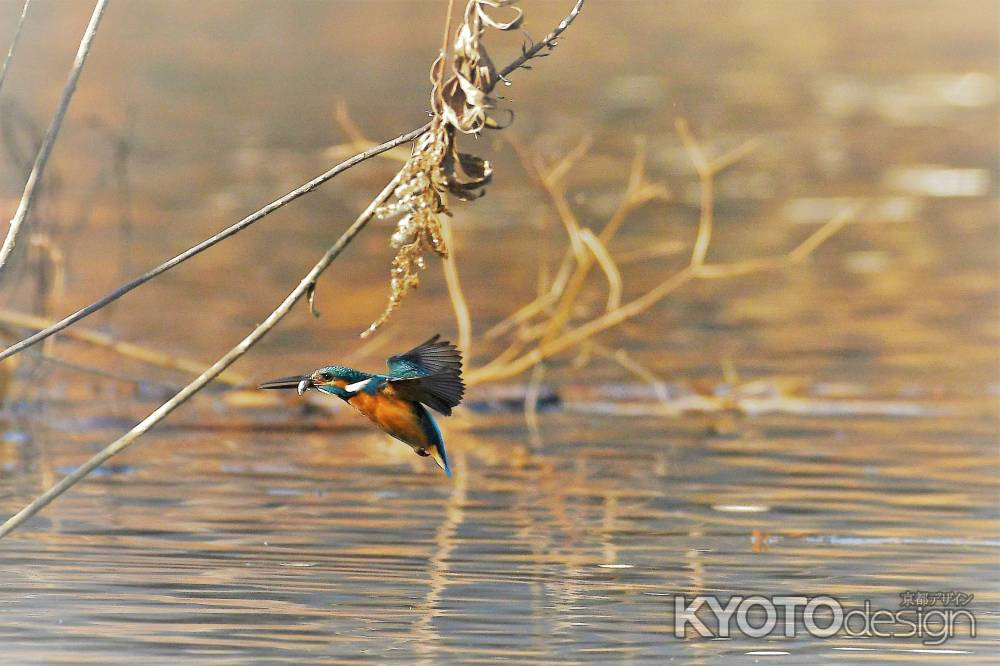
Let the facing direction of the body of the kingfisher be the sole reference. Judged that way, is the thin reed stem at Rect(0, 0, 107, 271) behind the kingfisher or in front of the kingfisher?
in front

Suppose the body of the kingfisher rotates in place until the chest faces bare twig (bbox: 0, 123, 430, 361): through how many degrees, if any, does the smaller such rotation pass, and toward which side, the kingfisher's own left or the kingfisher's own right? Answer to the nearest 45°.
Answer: approximately 45° to the kingfisher's own left

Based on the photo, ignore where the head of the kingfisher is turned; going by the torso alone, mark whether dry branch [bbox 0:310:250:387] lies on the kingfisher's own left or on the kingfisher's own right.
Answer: on the kingfisher's own right

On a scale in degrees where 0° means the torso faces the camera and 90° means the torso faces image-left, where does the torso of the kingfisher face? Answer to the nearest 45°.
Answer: approximately 90°
